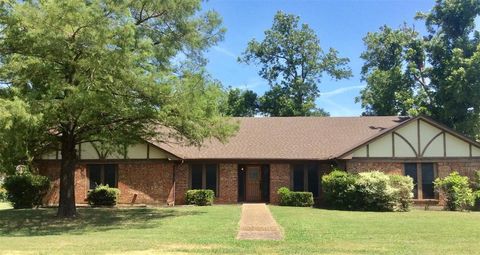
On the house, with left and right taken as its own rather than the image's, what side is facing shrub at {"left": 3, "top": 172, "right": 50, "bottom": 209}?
right

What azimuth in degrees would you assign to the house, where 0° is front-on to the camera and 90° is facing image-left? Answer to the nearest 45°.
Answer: approximately 0°

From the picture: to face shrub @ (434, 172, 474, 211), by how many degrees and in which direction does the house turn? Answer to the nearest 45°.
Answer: approximately 90° to its left

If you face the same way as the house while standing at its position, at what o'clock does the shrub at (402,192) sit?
The shrub is roughly at 10 o'clock from the house.

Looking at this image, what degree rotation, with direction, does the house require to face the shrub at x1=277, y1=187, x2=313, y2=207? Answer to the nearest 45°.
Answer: approximately 45° to its left

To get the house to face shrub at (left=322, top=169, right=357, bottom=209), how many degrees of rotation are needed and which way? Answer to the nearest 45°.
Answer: approximately 45° to its left
